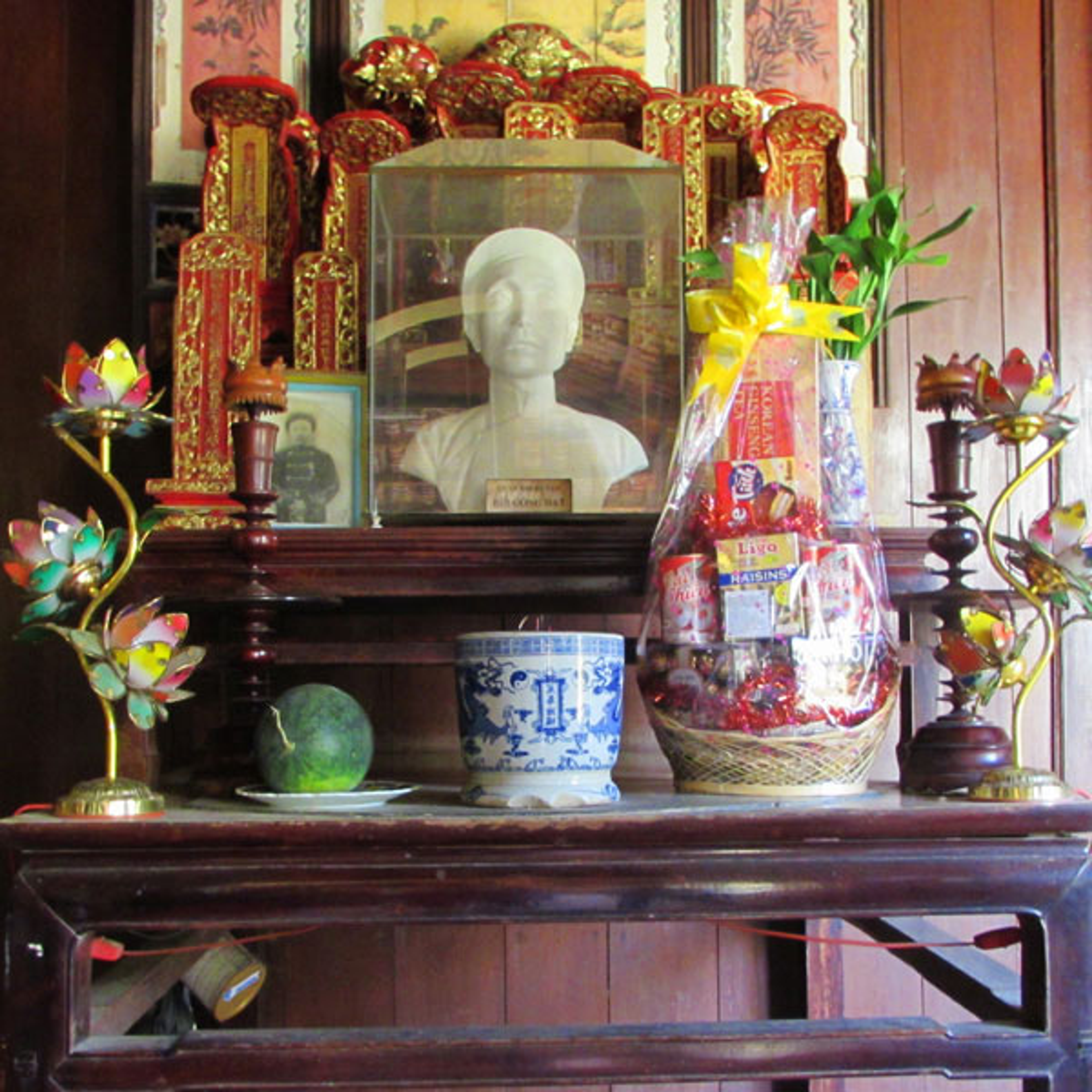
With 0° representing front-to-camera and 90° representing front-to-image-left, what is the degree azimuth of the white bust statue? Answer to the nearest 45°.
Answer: approximately 0°

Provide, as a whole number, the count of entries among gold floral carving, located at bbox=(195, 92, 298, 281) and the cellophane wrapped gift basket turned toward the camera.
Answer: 2

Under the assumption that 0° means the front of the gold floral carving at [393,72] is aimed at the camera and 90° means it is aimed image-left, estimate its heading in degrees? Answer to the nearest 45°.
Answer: approximately 0°
